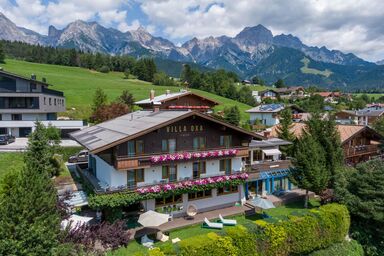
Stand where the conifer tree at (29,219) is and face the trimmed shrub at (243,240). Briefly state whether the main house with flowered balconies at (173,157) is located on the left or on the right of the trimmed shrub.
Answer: left

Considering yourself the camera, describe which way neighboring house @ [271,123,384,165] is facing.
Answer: facing the viewer and to the right of the viewer

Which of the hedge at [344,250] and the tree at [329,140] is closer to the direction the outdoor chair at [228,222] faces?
the hedge

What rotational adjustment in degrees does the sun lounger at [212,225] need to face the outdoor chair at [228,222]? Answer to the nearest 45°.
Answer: approximately 45° to its left

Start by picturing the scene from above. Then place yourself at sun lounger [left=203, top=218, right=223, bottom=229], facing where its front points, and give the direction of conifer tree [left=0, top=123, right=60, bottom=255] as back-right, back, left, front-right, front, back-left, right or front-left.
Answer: back-right

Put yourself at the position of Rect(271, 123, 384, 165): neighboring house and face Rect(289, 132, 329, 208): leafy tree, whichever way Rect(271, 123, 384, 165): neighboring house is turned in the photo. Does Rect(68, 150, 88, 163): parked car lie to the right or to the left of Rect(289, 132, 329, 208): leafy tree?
right

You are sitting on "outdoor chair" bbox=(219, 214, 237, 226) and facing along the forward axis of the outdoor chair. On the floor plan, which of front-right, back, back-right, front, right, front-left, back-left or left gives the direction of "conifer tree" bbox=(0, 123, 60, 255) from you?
back-right

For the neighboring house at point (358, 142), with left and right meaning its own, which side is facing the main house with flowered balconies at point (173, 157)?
right
